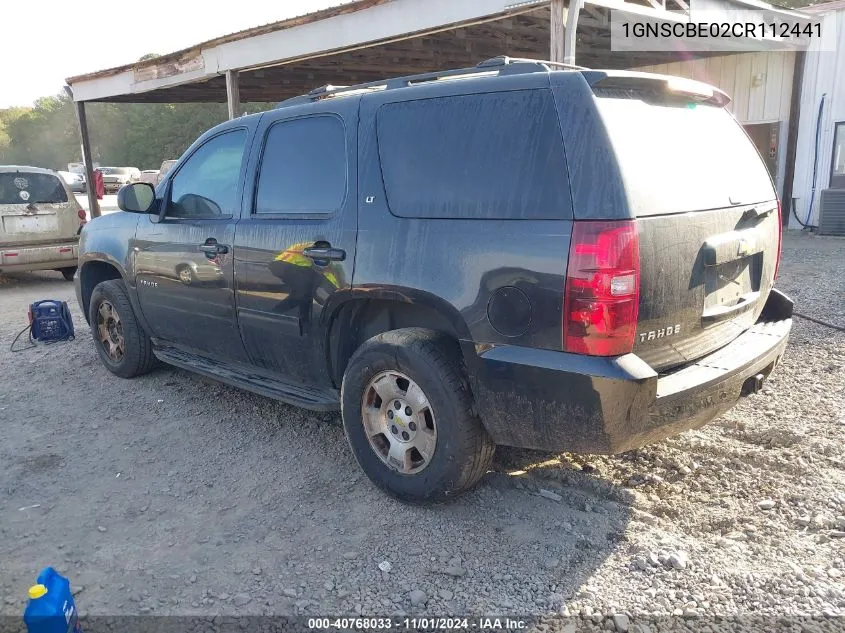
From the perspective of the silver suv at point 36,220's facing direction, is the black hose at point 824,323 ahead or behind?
behind

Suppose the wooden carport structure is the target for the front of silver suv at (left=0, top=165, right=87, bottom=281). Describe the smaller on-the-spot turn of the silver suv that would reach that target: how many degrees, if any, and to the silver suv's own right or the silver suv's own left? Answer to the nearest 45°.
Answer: approximately 90° to the silver suv's own right

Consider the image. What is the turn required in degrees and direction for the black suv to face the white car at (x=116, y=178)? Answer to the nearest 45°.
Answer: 0° — it already faces it

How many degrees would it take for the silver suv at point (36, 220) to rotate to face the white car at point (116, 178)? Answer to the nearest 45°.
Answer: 0° — it already faces it

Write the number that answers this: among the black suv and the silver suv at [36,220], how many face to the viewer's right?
0

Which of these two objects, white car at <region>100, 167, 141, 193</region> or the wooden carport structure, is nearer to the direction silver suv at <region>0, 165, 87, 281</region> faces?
the white car

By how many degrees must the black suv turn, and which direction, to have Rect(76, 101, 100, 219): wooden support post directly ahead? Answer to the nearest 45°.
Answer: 0° — it already faces it

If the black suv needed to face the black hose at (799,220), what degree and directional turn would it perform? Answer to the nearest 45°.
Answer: approximately 90° to its right

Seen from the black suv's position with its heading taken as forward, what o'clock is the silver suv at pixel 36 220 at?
The silver suv is roughly at 12 o'clock from the black suv.

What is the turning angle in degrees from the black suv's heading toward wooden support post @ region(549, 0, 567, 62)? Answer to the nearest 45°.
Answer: approximately 45° to its right

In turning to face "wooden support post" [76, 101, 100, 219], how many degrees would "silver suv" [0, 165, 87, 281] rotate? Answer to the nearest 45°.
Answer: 0° — it already faces it

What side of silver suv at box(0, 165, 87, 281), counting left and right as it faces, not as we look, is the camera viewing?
back

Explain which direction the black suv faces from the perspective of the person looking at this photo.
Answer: facing away from the viewer and to the left of the viewer

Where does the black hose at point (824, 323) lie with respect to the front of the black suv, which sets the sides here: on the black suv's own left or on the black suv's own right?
on the black suv's own right

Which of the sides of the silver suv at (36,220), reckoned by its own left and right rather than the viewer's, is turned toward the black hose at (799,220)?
right
